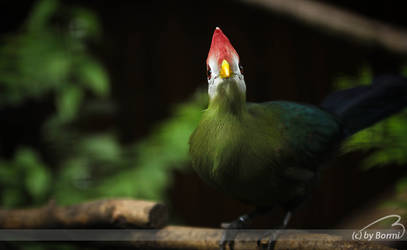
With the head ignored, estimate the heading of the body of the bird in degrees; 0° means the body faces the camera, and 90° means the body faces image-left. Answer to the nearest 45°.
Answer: approximately 45°

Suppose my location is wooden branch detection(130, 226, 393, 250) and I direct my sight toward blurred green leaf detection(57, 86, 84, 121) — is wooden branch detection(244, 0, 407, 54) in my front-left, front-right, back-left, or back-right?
front-right

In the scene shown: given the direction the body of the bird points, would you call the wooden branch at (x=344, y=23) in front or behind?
behind

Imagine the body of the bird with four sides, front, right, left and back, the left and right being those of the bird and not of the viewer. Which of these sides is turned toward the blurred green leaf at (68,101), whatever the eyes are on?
right
